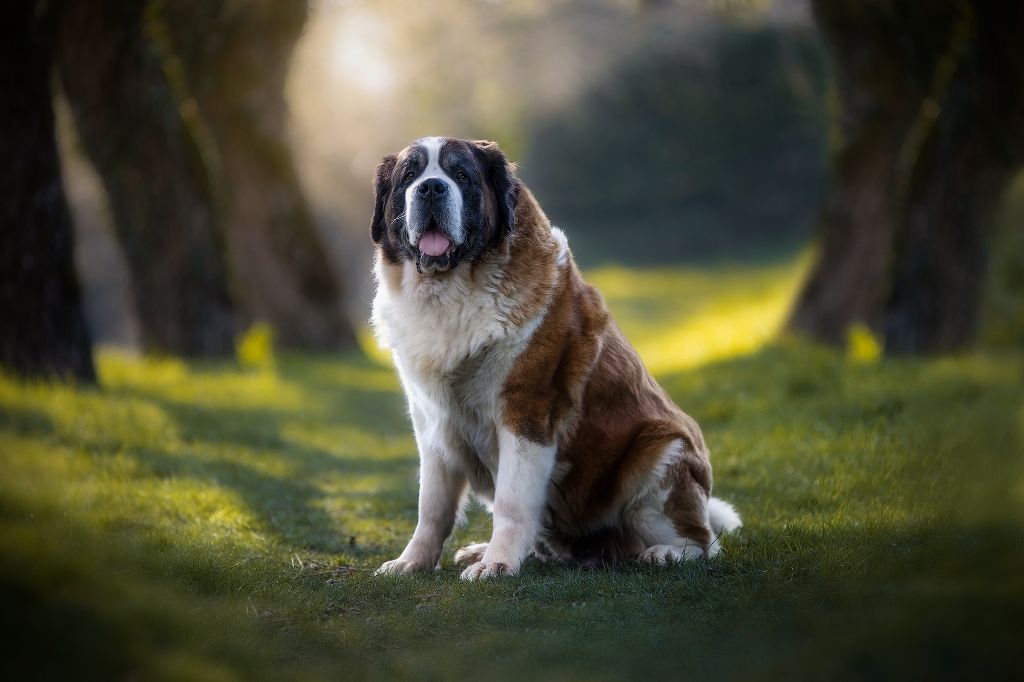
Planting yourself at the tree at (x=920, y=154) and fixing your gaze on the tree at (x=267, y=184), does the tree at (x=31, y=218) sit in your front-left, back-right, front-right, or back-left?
front-left

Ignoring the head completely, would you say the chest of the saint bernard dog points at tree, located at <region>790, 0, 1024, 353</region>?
no

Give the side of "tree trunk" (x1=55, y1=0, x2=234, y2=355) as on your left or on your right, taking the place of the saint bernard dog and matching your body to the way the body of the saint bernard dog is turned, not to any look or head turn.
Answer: on your right

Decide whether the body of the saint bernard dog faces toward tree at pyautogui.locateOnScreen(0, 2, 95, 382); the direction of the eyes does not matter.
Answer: no

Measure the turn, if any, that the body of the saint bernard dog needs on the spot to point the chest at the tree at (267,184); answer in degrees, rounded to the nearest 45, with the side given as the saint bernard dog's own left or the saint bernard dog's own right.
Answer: approximately 135° to the saint bernard dog's own right

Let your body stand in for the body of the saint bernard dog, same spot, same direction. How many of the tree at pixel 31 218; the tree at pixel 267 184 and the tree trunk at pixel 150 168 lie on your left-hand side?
0

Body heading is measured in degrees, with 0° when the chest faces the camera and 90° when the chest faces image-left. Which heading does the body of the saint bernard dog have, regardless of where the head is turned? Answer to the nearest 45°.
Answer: approximately 45°
